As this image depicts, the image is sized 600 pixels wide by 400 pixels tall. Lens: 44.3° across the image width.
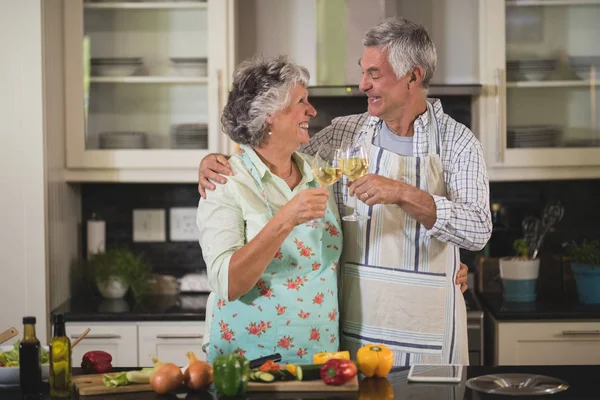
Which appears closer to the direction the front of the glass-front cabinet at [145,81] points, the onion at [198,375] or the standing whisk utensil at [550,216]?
the onion

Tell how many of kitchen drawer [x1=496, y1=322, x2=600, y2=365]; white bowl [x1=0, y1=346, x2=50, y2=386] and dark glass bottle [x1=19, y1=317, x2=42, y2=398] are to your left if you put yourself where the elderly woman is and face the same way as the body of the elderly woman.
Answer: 1

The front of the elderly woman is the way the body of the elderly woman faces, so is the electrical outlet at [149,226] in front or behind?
behind

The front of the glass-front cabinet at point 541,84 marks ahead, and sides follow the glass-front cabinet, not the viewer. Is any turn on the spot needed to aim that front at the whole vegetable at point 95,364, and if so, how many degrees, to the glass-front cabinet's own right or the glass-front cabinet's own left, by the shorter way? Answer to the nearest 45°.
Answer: approximately 45° to the glass-front cabinet's own right

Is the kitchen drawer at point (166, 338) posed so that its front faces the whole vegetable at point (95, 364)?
yes

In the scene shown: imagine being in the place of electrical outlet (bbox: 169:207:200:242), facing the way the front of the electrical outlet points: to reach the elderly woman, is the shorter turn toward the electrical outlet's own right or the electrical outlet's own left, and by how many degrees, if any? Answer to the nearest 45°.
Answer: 0° — it already faces them

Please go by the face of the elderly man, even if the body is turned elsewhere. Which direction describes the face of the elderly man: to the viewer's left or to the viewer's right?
to the viewer's left

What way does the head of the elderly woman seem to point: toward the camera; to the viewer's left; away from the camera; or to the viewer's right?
to the viewer's right

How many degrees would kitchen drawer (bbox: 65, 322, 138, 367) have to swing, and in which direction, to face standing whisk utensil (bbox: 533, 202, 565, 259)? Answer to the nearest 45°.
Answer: approximately 90° to its left

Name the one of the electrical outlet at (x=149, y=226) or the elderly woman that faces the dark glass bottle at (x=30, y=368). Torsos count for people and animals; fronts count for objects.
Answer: the electrical outlet
